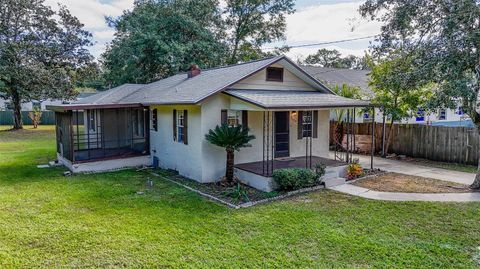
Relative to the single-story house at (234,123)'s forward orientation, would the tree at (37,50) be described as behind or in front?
behind

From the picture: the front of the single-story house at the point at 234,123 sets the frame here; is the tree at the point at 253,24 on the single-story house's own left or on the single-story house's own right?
on the single-story house's own left

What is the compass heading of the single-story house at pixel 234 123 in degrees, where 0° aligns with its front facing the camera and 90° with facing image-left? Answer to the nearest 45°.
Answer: approximately 315°

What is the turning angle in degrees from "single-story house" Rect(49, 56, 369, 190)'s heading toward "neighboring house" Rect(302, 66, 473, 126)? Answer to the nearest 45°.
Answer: approximately 90° to its left

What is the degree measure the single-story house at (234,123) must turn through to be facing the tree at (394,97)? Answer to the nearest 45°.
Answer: approximately 45° to its left

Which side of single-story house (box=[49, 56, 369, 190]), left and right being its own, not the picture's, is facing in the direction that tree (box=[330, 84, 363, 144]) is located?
left
